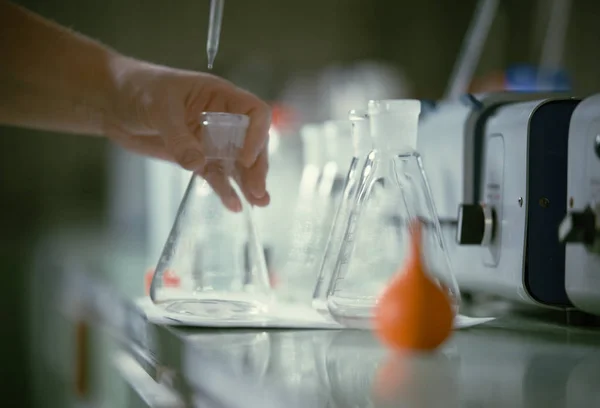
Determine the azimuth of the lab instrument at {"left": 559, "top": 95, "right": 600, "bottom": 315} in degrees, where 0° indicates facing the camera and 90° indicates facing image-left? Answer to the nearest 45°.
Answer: approximately 45°
